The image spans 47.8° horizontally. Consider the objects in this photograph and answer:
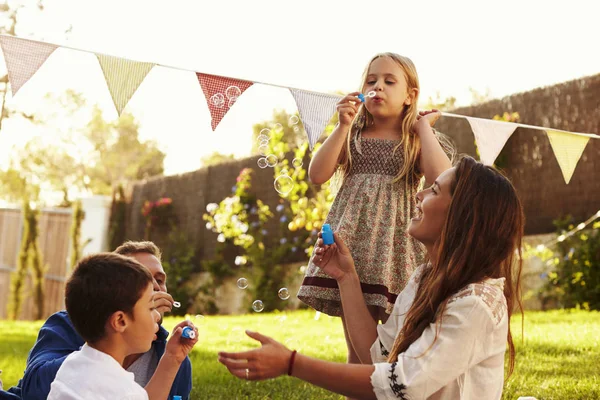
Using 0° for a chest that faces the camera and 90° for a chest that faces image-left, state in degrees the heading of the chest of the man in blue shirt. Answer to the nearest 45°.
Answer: approximately 315°

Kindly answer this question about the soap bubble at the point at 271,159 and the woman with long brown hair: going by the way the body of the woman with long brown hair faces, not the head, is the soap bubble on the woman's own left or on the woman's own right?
on the woman's own right

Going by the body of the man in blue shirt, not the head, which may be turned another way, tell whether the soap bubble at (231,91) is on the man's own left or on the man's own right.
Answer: on the man's own left

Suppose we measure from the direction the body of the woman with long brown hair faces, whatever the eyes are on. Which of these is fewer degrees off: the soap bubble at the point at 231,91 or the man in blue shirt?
the man in blue shirt

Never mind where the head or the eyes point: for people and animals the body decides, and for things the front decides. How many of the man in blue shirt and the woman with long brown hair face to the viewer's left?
1

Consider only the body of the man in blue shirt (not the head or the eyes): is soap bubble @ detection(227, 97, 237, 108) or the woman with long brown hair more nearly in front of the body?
the woman with long brown hair

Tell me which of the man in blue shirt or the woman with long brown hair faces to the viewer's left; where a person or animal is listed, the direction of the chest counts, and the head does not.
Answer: the woman with long brown hair

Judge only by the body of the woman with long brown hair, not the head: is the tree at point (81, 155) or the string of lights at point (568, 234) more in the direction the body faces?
the tree

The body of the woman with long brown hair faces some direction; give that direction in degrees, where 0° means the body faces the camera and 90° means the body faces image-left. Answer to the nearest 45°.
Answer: approximately 90°

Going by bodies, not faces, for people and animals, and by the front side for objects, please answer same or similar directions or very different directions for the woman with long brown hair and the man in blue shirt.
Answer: very different directions
